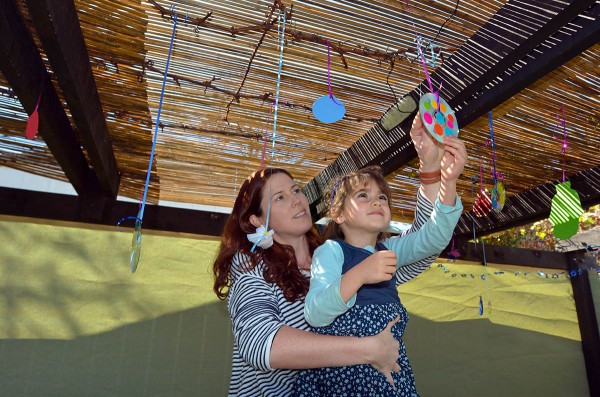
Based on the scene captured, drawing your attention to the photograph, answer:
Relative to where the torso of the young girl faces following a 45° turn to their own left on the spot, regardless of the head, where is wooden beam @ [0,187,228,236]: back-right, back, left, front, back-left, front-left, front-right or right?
back-left

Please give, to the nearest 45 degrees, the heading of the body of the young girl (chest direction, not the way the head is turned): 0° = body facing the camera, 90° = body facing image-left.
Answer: approximately 315°

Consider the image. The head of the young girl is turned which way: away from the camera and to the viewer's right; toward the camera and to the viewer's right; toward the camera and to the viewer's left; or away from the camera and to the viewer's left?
toward the camera and to the viewer's right

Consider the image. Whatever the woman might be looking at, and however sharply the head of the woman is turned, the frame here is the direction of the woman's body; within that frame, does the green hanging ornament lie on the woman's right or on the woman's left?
on the woman's left

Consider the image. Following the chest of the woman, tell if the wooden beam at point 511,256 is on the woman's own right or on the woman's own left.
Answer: on the woman's own left

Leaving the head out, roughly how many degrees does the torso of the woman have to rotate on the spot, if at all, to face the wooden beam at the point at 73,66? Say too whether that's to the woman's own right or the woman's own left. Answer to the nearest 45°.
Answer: approximately 135° to the woman's own right

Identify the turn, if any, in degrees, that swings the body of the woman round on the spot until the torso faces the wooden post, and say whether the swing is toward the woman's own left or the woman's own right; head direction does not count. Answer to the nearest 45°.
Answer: approximately 90° to the woman's own left

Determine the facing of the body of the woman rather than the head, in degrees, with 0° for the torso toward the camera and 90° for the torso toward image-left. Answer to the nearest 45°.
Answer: approximately 315°
